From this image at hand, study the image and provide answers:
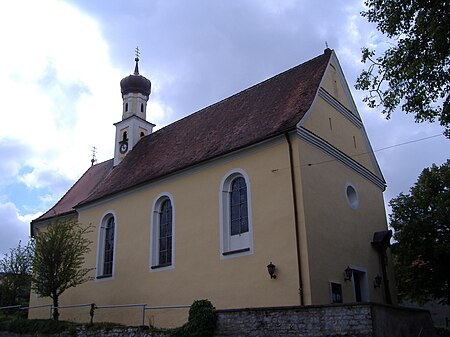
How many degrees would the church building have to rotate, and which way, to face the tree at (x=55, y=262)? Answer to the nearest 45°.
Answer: approximately 135° to its right

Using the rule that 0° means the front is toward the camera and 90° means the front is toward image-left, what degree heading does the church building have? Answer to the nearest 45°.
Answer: approximately 315°

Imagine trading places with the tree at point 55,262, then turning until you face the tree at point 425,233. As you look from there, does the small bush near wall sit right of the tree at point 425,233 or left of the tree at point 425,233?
right

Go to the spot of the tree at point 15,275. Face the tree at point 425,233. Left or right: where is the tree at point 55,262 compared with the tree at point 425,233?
right

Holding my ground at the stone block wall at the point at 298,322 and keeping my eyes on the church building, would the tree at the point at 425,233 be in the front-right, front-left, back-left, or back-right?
front-right

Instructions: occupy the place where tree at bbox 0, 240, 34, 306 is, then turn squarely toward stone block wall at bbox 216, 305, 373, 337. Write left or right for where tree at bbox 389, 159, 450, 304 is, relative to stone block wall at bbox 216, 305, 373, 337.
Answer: left

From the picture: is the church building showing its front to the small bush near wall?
no

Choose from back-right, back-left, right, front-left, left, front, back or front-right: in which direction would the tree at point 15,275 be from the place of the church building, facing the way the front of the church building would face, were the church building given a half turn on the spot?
front
